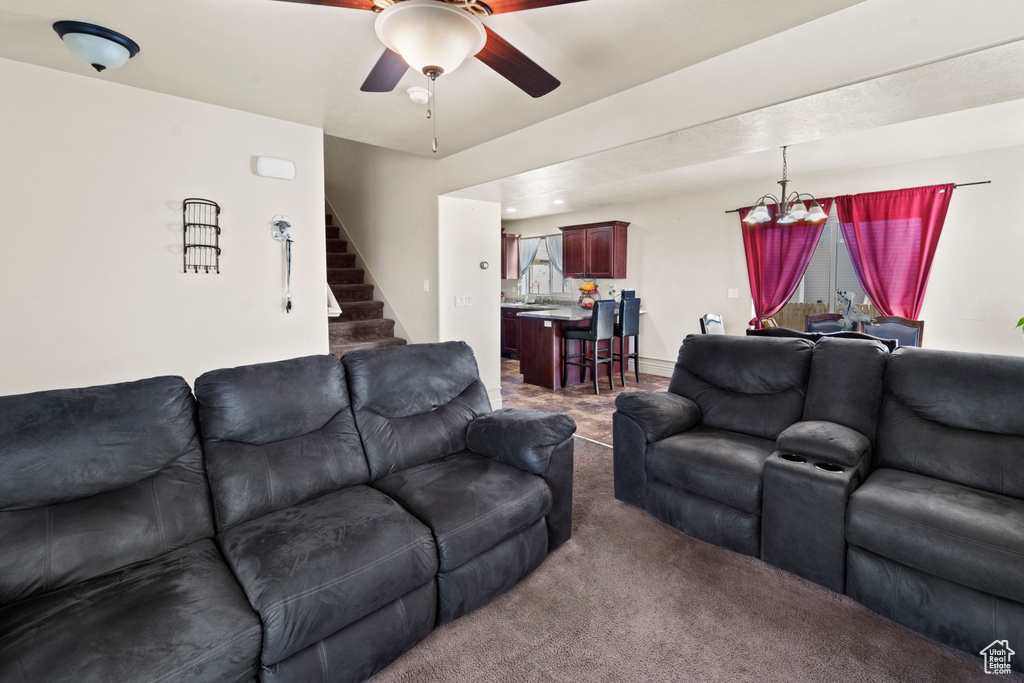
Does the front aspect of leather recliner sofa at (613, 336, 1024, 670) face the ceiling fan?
yes

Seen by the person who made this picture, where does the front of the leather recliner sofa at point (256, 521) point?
facing the viewer and to the right of the viewer

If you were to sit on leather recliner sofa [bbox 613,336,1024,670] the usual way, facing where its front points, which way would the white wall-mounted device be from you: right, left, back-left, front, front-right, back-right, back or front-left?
front-right

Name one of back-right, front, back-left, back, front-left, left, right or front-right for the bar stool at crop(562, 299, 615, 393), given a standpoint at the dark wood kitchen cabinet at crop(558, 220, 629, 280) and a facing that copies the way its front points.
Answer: front-left

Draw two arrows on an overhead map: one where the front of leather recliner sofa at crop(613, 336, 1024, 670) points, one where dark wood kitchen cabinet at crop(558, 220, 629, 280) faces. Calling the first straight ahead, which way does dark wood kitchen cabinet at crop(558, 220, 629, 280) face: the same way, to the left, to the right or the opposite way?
the same way

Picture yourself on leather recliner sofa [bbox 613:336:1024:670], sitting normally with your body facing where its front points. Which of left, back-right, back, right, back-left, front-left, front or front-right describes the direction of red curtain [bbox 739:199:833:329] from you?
back-right

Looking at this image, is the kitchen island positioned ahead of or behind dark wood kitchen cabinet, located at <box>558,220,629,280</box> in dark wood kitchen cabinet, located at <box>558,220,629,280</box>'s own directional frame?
ahead

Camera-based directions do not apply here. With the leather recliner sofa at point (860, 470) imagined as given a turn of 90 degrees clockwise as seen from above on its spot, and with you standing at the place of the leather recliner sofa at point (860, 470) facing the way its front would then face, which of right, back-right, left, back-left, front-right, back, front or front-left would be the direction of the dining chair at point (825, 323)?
front-right

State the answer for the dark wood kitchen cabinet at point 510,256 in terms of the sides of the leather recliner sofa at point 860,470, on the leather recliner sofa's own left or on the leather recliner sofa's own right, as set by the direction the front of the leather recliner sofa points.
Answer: on the leather recliner sofa's own right

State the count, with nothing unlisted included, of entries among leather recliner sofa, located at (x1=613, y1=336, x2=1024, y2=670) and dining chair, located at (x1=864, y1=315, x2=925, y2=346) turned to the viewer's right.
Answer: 0

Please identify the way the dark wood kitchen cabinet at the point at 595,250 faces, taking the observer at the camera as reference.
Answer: facing the viewer and to the left of the viewer

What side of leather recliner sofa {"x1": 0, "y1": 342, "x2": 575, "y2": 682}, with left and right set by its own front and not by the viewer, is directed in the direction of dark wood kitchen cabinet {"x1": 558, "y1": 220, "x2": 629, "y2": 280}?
left

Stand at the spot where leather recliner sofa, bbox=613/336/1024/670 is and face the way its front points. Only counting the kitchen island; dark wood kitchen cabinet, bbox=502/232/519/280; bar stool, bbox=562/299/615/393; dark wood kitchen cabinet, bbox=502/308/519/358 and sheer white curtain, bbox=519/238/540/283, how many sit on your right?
5

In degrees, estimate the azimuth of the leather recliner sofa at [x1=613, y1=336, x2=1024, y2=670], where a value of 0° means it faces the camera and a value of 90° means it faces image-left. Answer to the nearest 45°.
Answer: approximately 45°
